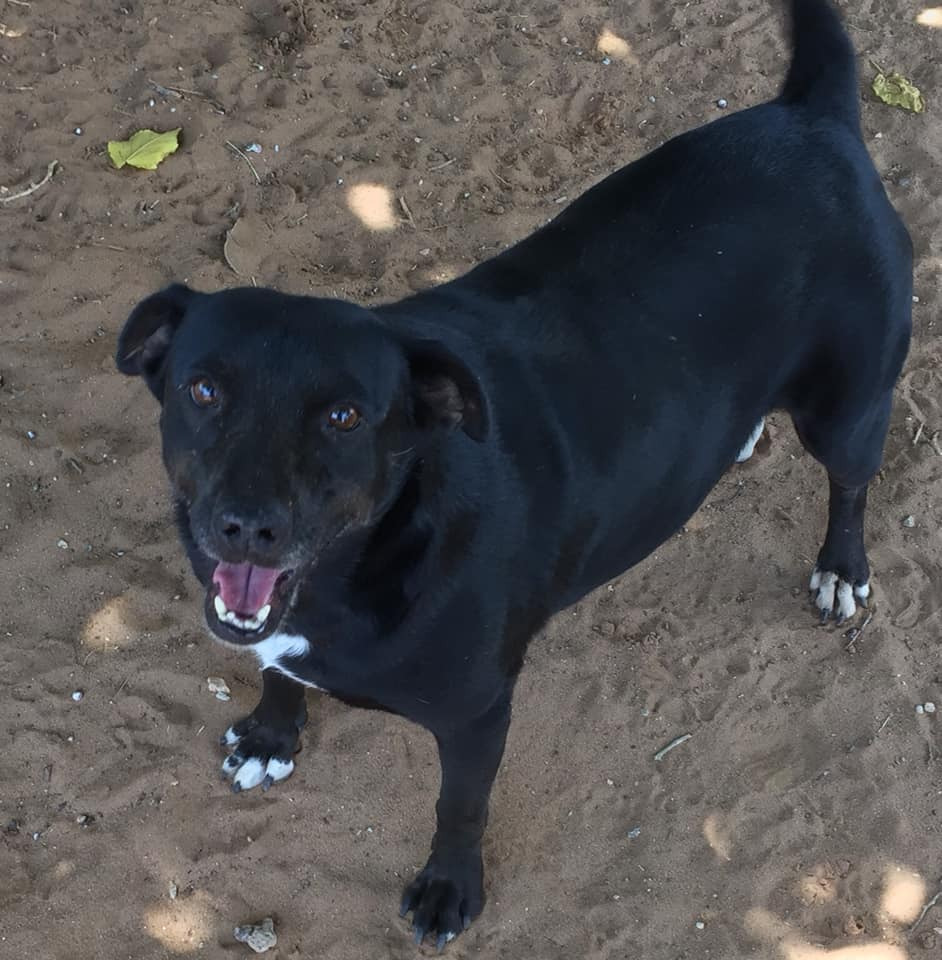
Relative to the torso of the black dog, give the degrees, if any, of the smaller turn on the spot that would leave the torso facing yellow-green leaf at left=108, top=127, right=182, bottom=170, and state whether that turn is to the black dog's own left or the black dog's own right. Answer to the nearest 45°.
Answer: approximately 90° to the black dog's own right

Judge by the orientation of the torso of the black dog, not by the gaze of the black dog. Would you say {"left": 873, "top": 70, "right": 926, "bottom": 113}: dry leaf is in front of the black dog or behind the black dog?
behind

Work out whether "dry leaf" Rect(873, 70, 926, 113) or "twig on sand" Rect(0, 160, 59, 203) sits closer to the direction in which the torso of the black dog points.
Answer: the twig on sand

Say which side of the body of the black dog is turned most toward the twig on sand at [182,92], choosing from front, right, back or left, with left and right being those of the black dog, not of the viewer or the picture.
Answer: right

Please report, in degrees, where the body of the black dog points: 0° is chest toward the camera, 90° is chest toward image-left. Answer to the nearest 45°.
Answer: approximately 45°

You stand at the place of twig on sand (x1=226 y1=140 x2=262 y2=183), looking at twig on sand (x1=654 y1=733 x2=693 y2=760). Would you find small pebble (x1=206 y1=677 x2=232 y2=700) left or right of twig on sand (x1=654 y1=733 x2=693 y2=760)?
right

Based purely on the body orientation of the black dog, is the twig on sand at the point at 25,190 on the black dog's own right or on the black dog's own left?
on the black dog's own right
